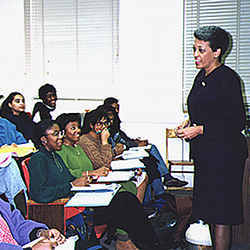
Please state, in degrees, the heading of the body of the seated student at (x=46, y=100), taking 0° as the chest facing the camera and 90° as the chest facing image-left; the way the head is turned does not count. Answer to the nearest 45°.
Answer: approximately 315°

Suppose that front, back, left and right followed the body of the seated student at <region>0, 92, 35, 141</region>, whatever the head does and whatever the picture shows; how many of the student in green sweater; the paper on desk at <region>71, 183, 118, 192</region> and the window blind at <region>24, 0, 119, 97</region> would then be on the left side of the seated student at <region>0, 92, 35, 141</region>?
1

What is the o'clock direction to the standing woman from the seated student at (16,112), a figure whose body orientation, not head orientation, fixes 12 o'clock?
The standing woman is roughly at 1 o'clock from the seated student.

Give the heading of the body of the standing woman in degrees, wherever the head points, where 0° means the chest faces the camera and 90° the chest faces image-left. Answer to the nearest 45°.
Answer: approximately 45°

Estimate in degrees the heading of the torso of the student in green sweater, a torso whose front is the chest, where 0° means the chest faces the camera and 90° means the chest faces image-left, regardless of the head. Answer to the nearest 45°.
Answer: approximately 315°

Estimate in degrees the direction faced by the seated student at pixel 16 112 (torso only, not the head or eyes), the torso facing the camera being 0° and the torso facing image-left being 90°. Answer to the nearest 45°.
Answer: approximately 315°

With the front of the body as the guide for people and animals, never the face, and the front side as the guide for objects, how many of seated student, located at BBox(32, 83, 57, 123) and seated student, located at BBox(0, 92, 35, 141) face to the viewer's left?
0

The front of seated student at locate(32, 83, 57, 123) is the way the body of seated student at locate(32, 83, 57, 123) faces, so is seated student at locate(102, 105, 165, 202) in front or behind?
in front

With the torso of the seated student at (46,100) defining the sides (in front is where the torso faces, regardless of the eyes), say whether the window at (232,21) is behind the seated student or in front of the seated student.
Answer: in front

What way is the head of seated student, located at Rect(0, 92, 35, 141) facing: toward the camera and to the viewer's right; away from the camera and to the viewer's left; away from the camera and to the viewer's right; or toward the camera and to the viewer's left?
toward the camera and to the viewer's right

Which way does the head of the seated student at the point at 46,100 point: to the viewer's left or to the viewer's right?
to the viewer's right
